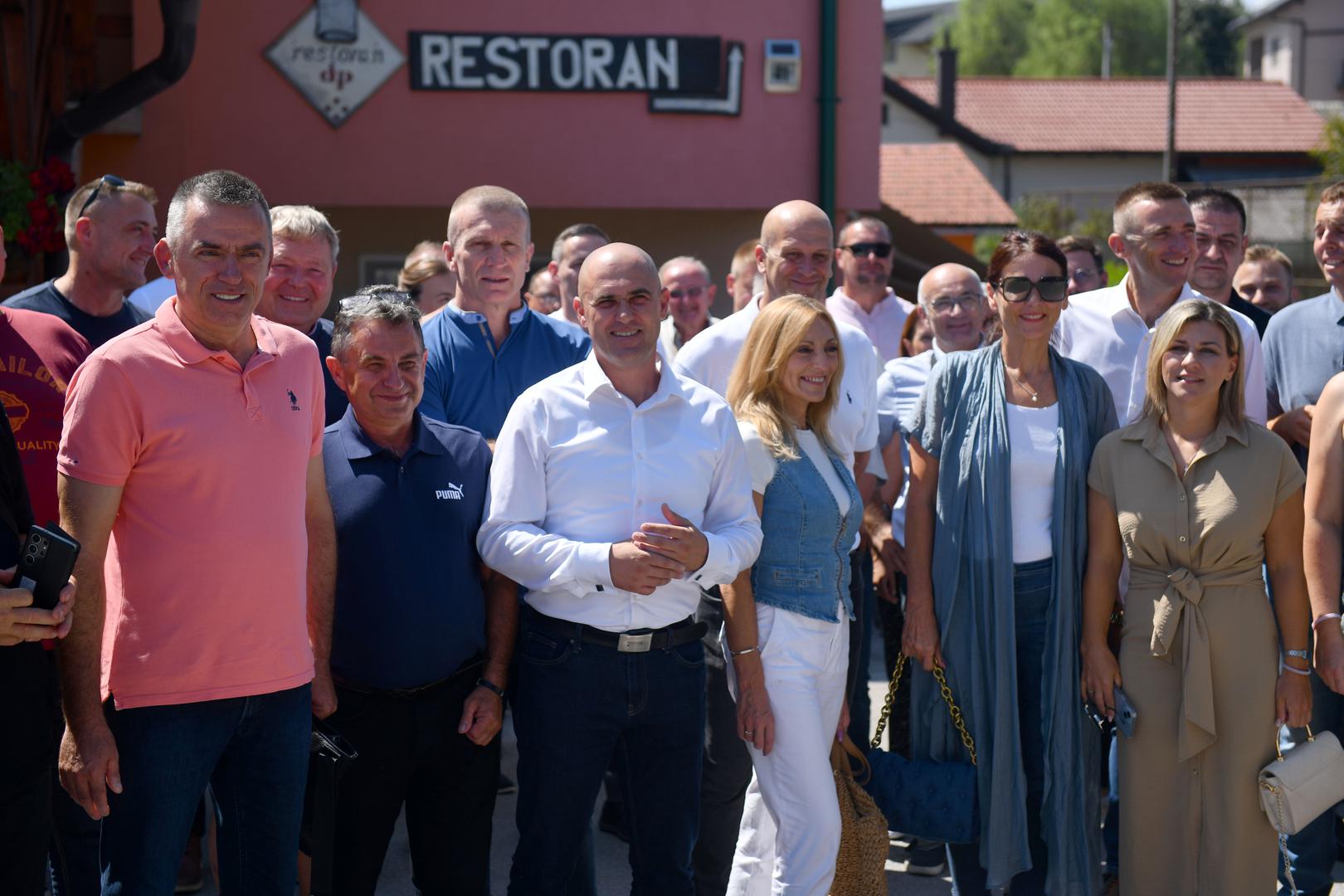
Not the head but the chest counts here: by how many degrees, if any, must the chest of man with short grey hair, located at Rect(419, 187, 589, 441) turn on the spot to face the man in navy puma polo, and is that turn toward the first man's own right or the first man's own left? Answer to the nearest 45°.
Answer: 0° — they already face them

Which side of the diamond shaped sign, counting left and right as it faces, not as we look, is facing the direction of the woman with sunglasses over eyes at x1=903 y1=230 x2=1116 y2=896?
front

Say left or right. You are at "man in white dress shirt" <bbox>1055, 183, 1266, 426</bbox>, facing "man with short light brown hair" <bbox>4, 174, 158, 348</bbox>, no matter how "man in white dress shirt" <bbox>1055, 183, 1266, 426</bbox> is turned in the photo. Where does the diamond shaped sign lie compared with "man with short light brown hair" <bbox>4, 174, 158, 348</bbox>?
right

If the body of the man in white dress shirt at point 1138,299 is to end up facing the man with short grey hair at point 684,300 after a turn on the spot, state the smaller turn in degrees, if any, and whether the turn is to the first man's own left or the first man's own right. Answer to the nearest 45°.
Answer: approximately 135° to the first man's own right

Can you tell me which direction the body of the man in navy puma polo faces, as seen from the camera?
toward the camera

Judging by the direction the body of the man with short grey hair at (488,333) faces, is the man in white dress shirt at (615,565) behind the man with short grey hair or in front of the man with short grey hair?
in front

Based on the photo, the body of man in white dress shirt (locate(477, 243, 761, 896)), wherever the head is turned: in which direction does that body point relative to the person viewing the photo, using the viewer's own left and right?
facing the viewer

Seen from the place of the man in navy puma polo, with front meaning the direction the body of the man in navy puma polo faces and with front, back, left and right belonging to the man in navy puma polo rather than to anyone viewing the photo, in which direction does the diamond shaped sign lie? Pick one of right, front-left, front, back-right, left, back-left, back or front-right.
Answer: back

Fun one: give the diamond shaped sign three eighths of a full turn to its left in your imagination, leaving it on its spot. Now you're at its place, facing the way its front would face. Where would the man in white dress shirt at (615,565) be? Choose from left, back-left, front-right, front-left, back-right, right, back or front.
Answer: back-right

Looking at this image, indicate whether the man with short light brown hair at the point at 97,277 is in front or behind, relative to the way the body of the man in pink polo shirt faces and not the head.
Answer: behind

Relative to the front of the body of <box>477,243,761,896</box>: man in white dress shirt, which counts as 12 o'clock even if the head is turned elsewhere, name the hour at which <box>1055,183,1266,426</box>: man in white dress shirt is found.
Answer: <box>1055,183,1266,426</box>: man in white dress shirt is roughly at 8 o'clock from <box>477,243,761,896</box>: man in white dress shirt.

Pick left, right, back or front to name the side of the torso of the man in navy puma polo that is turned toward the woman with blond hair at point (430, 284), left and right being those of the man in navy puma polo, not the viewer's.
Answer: back

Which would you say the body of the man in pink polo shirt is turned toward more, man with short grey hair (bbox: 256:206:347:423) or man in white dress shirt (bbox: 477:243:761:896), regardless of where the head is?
the man in white dress shirt

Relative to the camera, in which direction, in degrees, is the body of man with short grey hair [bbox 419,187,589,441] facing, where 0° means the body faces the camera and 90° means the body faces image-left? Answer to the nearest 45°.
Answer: approximately 0°

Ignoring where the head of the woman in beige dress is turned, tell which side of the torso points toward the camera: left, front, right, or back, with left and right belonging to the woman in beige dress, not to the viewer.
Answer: front

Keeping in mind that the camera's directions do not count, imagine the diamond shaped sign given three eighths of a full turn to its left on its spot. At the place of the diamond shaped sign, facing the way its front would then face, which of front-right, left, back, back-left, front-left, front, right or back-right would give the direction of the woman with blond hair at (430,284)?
back-right
